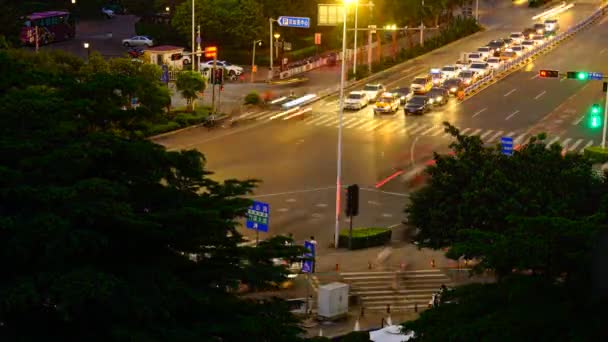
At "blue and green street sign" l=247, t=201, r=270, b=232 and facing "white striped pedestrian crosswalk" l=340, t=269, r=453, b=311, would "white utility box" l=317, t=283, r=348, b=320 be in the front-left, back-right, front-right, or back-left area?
front-right
